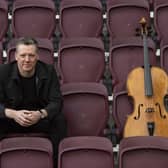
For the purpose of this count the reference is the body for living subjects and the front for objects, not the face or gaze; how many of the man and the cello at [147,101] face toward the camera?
2

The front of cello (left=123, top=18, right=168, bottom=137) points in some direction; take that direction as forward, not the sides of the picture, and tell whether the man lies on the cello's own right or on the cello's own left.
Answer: on the cello's own right

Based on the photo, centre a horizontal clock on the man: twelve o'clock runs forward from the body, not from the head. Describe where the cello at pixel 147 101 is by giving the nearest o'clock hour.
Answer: The cello is roughly at 9 o'clock from the man.

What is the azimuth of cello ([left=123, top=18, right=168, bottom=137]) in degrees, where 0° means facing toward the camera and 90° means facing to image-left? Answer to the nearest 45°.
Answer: approximately 0°
